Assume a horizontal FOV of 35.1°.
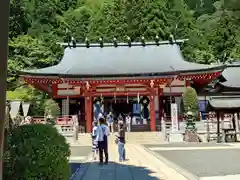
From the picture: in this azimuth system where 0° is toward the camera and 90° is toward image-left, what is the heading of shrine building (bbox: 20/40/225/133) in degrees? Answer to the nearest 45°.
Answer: approximately 0°

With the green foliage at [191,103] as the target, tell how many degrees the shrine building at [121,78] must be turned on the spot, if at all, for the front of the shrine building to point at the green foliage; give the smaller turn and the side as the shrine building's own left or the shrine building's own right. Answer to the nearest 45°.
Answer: approximately 45° to the shrine building's own left

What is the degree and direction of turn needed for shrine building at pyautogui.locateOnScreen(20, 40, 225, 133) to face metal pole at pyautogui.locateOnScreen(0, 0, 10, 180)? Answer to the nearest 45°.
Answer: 0° — it already faces it

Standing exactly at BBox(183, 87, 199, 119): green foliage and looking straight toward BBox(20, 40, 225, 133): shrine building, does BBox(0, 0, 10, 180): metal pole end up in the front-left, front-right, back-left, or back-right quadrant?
back-left

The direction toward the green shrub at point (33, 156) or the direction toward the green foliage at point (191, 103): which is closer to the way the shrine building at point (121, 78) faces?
the green shrub

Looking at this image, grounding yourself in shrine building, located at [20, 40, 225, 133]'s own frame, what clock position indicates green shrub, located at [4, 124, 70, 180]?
The green shrub is roughly at 12 o'clock from the shrine building.
